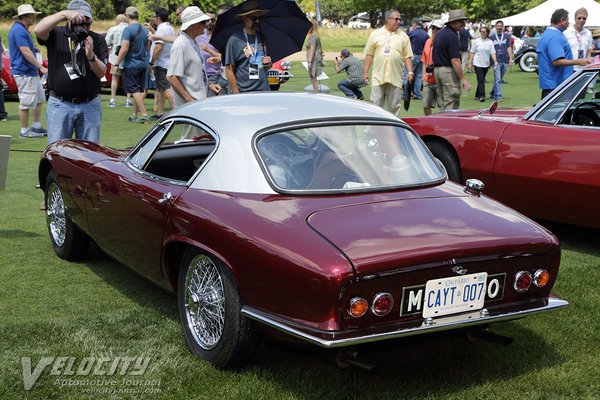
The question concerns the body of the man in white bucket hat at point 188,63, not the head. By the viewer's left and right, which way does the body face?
facing to the right of the viewer

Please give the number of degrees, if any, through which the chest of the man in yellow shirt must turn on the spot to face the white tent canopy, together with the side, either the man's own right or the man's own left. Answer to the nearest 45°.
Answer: approximately 180°

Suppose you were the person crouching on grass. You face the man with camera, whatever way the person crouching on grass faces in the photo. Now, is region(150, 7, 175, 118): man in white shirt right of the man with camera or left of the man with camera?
right

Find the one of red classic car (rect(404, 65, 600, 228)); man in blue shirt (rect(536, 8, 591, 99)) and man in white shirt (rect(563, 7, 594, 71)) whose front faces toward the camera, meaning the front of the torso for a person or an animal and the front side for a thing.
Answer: the man in white shirt

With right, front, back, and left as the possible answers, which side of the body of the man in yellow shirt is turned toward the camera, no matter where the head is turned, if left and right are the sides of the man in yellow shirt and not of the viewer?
front

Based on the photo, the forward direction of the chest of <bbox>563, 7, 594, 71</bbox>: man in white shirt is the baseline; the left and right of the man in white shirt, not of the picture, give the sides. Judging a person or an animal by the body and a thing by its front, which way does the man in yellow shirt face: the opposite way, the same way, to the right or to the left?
the same way

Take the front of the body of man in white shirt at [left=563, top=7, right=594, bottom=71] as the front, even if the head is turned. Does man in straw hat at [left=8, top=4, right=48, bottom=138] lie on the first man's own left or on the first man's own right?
on the first man's own right

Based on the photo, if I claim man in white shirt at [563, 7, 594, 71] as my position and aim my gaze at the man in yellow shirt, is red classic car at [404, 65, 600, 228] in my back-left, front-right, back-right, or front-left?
front-left

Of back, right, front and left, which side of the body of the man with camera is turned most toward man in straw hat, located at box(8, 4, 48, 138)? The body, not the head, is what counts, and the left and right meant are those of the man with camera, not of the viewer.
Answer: back

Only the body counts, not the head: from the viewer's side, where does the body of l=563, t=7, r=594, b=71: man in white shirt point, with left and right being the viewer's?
facing the viewer

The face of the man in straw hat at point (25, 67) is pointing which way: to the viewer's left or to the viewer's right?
to the viewer's right
